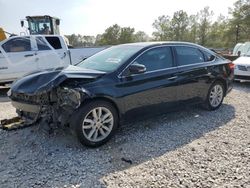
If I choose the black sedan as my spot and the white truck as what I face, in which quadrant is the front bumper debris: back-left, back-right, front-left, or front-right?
front-left

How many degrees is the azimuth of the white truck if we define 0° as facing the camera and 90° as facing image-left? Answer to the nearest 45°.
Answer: approximately 90°

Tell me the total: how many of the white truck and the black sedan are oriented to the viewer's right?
0

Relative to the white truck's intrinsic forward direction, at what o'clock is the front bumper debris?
The front bumper debris is roughly at 9 o'clock from the white truck.

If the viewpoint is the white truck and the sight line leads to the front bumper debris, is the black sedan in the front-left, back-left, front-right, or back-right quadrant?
front-left

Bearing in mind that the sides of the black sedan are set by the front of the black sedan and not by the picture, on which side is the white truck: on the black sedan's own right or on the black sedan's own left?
on the black sedan's own right

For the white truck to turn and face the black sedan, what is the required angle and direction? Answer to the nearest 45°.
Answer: approximately 90° to its left

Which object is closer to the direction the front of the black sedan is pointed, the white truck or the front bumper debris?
the front bumper debris

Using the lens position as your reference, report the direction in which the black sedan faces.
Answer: facing the viewer and to the left of the viewer
